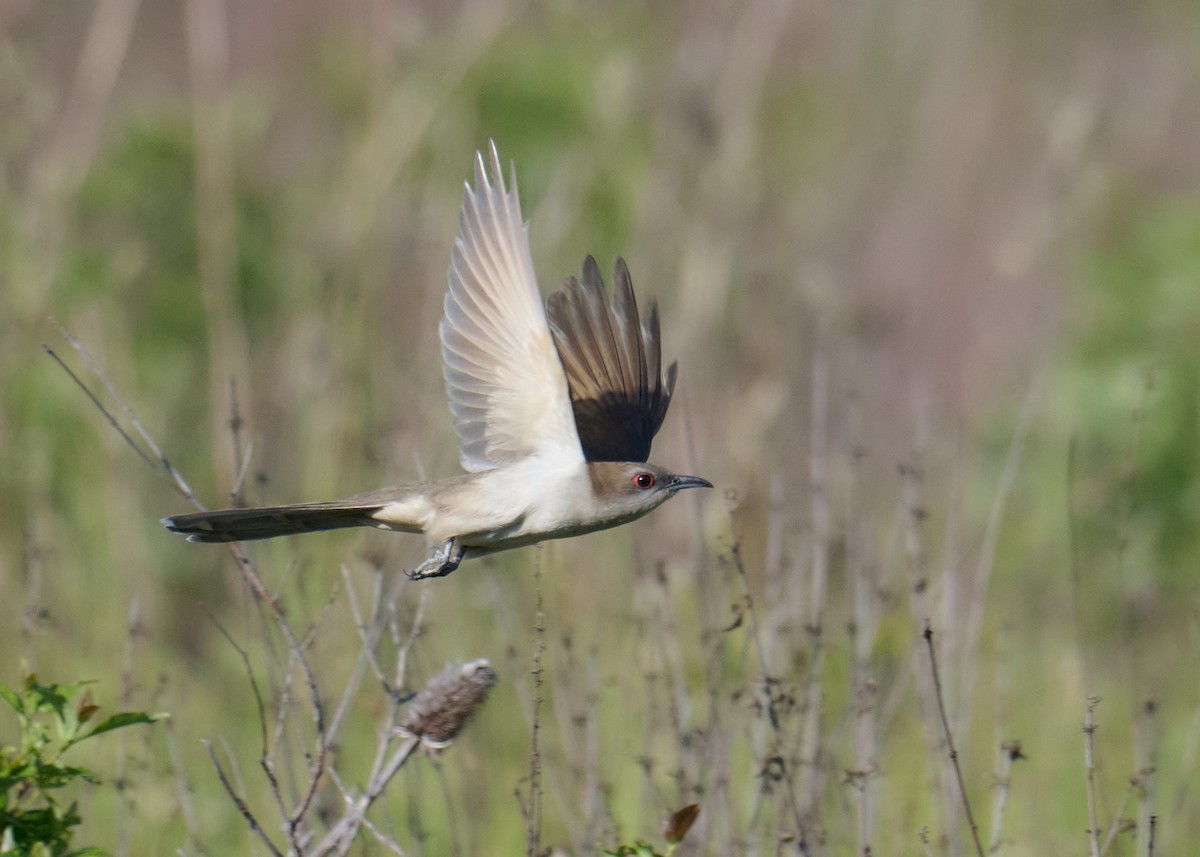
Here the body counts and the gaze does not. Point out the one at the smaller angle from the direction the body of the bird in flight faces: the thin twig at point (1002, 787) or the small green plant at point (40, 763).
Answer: the thin twig

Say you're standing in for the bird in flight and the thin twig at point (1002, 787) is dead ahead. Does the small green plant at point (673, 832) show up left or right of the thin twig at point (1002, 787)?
right

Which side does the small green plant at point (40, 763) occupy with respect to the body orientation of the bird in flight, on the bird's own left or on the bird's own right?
on the bird's own right

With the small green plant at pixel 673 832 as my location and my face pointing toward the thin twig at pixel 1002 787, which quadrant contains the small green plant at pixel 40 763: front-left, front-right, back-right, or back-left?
back-left

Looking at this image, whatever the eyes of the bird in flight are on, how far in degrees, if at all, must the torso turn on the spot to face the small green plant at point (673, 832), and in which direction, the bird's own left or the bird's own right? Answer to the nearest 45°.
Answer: approximately 90° to the bird's own right

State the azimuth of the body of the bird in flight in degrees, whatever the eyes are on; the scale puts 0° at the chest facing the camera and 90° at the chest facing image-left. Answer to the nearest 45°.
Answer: approximately 270°
